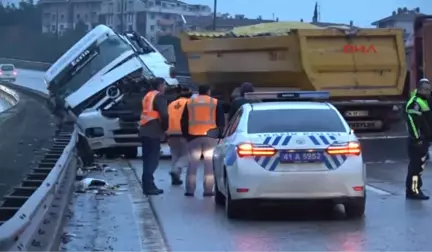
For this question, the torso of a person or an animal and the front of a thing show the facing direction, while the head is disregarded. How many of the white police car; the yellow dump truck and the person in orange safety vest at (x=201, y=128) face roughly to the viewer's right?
0

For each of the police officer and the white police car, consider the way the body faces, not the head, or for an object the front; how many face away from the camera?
1

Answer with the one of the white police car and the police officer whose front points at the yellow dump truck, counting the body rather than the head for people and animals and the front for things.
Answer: the white police car

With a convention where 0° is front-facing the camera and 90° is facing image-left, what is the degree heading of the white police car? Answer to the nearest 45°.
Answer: approximately 180°

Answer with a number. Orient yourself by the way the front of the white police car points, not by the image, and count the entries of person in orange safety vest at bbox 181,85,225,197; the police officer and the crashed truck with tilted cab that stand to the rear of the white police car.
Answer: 0

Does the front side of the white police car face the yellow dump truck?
yes

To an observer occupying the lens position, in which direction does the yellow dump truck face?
facing away from the viewer and to the left of the viewer

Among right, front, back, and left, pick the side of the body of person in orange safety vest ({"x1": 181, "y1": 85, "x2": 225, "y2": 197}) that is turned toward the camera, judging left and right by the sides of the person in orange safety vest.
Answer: back

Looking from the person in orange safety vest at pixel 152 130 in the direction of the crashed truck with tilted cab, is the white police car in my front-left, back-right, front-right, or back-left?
back-right

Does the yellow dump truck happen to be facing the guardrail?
no

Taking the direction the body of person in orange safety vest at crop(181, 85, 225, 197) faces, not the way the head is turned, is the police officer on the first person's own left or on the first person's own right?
on the first person's own right
